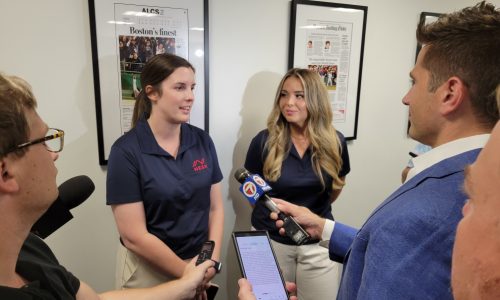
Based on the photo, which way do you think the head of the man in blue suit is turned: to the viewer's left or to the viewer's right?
to the viewer's left

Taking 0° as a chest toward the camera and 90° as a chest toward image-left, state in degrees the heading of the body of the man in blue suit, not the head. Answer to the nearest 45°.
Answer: approximately 90°

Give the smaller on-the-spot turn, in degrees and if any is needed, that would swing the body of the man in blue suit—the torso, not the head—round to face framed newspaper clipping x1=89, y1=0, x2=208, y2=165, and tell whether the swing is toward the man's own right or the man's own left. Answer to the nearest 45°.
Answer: approximately 45° to the man's own right
